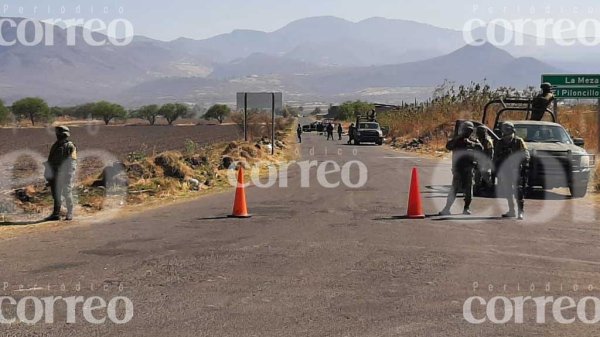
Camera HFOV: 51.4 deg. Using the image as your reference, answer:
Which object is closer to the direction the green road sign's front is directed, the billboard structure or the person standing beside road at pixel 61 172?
the person standing beside road

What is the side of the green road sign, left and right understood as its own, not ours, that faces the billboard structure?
right

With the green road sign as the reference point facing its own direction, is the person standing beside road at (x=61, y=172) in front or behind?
in front

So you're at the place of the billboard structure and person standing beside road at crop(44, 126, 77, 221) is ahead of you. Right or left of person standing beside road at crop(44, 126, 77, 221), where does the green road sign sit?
left

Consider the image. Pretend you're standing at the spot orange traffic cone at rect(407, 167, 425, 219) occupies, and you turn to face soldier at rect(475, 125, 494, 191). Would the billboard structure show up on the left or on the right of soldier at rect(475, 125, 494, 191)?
left

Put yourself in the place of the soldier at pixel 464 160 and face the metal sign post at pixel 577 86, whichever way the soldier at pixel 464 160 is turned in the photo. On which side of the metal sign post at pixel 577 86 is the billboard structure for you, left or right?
left

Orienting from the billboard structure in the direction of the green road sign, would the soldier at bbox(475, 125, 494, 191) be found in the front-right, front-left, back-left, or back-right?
front-right

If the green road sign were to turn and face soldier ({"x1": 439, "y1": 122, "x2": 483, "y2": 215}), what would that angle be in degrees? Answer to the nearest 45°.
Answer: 0° — it already faces them

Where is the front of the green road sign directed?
toward the camera

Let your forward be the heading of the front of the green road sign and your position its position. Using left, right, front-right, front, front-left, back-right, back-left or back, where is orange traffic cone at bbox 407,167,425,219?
front

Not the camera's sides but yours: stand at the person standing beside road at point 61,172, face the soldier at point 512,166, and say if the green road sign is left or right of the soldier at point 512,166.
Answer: left

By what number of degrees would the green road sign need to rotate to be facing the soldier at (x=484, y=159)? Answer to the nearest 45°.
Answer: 0° — it already faces them

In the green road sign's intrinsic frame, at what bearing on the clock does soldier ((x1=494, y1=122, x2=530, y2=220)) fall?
The soldier is roughly at 12 o'clock from the green road sign.
